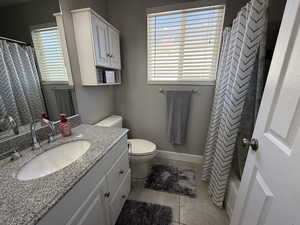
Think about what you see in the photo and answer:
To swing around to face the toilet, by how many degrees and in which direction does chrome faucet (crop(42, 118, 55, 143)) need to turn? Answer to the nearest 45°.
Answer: approximately 45° to its left

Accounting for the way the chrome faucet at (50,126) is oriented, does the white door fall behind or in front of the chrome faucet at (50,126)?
in front

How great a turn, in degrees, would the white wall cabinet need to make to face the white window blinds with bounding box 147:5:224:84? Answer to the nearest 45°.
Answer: approximately 45° to its left

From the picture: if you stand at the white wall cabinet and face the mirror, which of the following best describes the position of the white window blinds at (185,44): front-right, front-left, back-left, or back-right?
back-left

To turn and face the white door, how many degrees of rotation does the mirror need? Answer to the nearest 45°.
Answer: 0° — it already faces it

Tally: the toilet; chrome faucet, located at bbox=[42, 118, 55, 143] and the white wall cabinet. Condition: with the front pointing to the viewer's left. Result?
0

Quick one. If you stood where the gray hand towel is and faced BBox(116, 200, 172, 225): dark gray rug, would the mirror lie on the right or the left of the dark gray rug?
right

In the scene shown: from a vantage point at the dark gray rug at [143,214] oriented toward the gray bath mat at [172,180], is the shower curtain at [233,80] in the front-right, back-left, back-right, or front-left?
front-right
